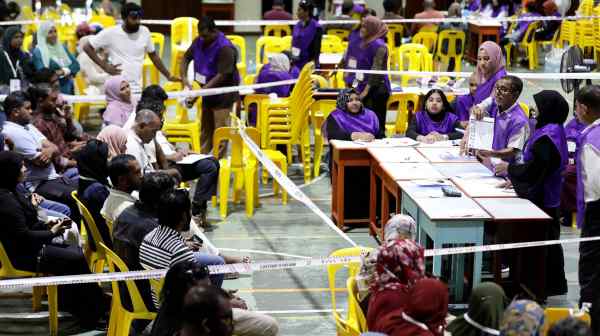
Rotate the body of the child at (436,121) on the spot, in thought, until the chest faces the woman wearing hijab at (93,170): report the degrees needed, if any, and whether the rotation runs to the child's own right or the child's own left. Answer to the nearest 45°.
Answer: approximately 45° to the child's own right

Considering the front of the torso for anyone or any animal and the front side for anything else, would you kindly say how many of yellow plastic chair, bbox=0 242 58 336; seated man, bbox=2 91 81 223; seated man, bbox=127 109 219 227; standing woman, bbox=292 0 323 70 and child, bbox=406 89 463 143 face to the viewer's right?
3

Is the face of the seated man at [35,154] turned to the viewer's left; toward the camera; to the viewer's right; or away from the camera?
to the viewer's right

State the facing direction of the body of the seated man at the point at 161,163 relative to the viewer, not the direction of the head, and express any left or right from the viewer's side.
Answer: facing to the right of the viewer

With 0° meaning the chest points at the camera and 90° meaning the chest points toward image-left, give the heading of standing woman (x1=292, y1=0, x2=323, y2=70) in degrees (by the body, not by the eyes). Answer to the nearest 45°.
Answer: approximately 45°

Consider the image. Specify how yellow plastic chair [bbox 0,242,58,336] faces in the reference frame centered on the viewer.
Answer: facing to the right of the viewer

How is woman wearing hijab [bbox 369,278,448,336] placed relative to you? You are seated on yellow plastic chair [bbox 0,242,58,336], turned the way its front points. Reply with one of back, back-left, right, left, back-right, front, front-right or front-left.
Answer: front-right

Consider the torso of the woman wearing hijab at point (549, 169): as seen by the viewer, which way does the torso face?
to the viewer's left

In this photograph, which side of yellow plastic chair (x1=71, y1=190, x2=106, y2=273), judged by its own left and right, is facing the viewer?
right

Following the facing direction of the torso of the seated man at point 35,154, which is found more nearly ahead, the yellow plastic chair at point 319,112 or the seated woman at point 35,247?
the yellow plastic chair

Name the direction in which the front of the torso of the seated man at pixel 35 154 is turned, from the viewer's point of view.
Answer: to the viewer's right

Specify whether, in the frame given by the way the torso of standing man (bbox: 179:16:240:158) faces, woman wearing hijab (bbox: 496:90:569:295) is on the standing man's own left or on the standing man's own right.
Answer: on the standing man's own left

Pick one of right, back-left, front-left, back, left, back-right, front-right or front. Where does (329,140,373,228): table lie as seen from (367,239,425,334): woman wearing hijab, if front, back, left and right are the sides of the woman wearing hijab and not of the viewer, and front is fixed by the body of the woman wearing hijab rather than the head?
front-left
